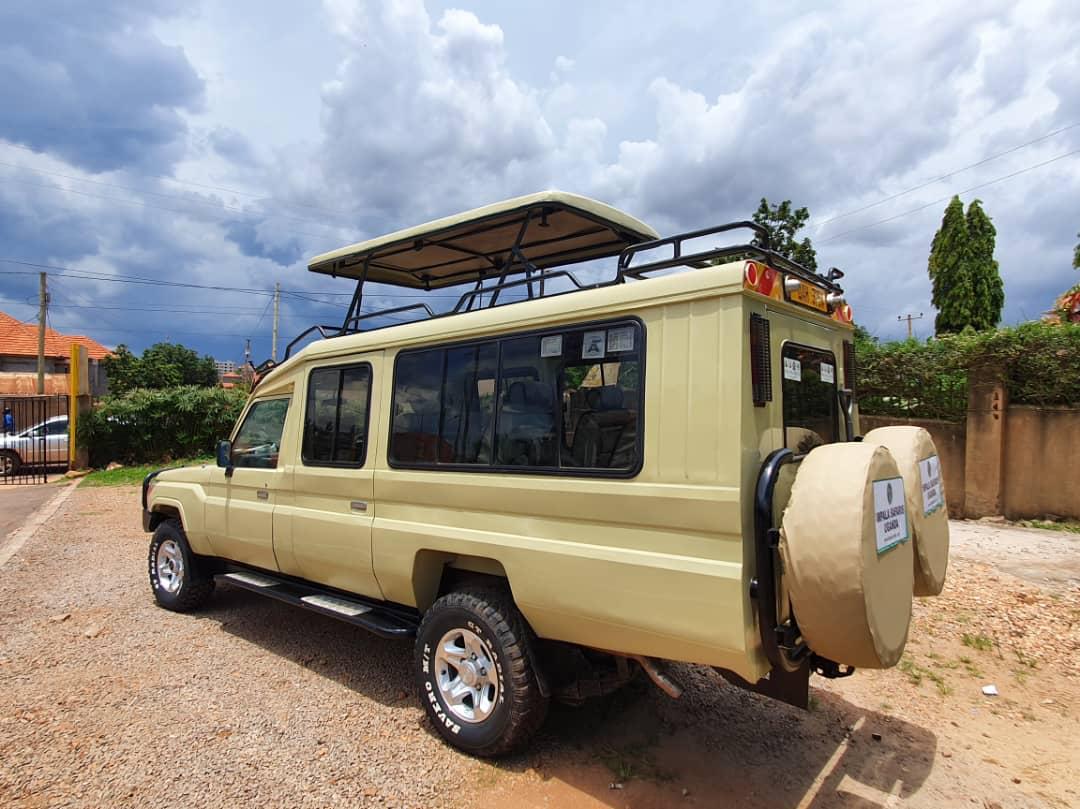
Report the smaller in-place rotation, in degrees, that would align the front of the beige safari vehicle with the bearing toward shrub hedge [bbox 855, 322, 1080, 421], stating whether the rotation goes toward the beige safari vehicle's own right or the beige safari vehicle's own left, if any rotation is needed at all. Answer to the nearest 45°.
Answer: approximately 90° to the beige safari vehicle's own right

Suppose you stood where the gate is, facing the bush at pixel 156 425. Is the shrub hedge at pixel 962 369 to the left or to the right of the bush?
right

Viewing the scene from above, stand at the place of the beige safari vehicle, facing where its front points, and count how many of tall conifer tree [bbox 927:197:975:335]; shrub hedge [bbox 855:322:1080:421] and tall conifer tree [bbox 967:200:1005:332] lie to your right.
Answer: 3

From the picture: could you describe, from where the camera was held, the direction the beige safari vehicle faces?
facing away from the viewer and to the left of the viewer

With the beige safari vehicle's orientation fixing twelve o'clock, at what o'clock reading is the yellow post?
The yellow post is roughly at 12 o'clock from the beige safari vehicle.

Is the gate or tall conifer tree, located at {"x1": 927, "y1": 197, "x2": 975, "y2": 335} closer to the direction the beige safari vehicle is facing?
the gate

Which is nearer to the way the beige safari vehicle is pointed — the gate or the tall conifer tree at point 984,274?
the gate

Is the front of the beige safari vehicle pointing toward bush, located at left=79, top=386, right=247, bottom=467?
yes

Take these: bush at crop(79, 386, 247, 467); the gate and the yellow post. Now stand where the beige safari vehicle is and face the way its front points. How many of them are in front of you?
3

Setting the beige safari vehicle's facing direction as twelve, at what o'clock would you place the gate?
The gate is roughly at 12 o'clock from the beige safari vehicle.

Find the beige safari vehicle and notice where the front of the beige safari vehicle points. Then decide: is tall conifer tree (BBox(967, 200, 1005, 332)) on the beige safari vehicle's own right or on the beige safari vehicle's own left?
on the beige safari vehicle's own right

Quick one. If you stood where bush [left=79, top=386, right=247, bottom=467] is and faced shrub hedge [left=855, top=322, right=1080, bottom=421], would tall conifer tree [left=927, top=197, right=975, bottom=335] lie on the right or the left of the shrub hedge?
left
